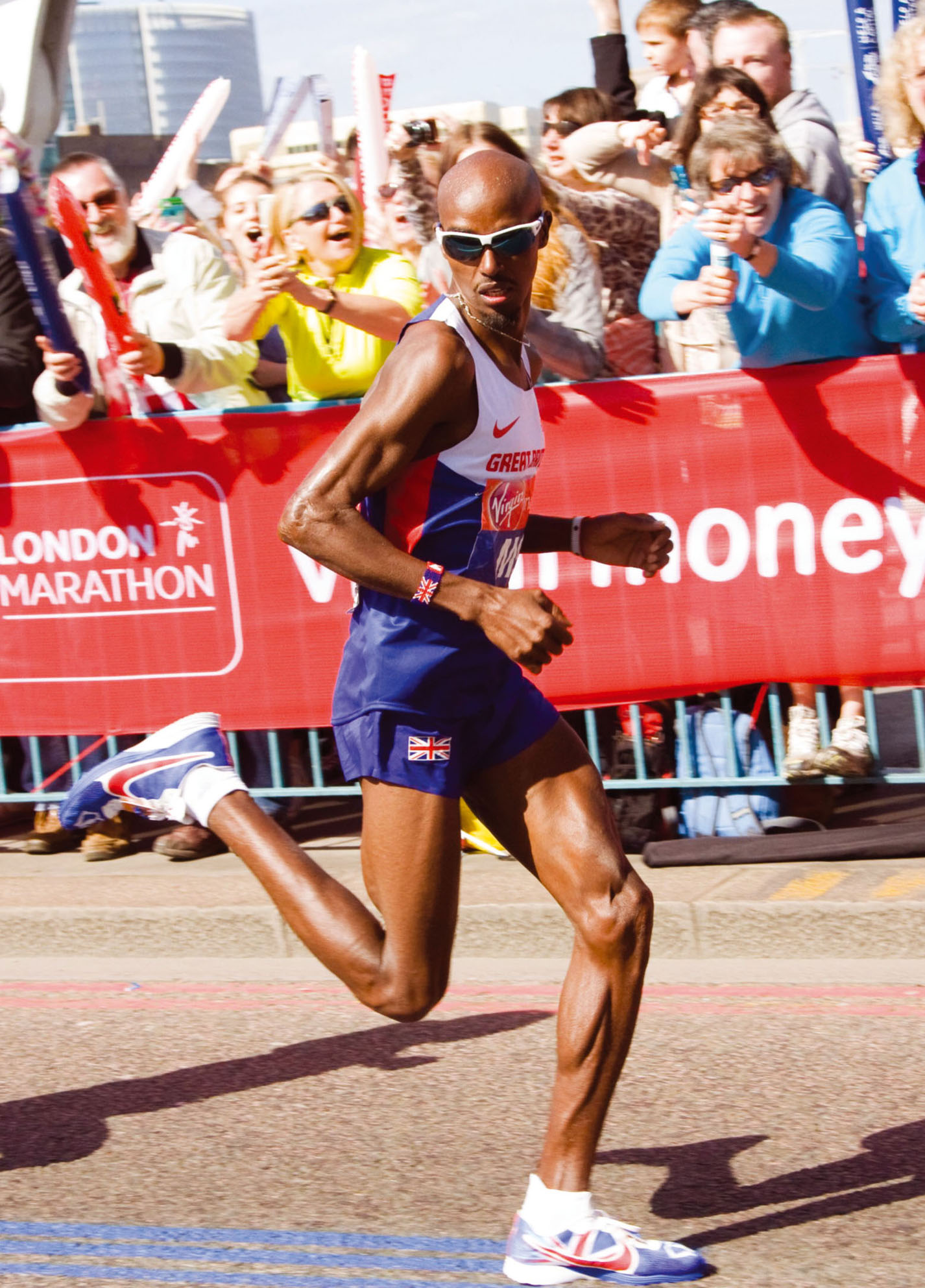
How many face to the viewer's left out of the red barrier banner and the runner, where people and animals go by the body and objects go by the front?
0

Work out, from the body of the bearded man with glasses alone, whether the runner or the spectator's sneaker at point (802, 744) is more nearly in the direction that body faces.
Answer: the runner

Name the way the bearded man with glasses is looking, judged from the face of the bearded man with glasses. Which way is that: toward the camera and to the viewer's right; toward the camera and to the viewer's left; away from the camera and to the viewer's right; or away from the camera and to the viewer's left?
toward the camera and to the viewer's right

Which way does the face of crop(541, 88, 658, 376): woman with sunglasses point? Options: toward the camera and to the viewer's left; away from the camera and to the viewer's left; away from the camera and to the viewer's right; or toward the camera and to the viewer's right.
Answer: toward the camera and to the viewer's left

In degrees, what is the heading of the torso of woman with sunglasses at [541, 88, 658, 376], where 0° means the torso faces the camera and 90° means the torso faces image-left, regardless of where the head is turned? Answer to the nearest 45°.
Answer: approximately 45°

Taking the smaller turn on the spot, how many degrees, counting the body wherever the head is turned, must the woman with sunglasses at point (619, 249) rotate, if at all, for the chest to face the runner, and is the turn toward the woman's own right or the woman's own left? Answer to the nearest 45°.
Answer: approximately 45° to the woman's own left

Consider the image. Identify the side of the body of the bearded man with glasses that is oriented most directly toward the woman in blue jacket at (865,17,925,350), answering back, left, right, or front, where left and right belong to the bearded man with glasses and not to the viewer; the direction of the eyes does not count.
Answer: left
